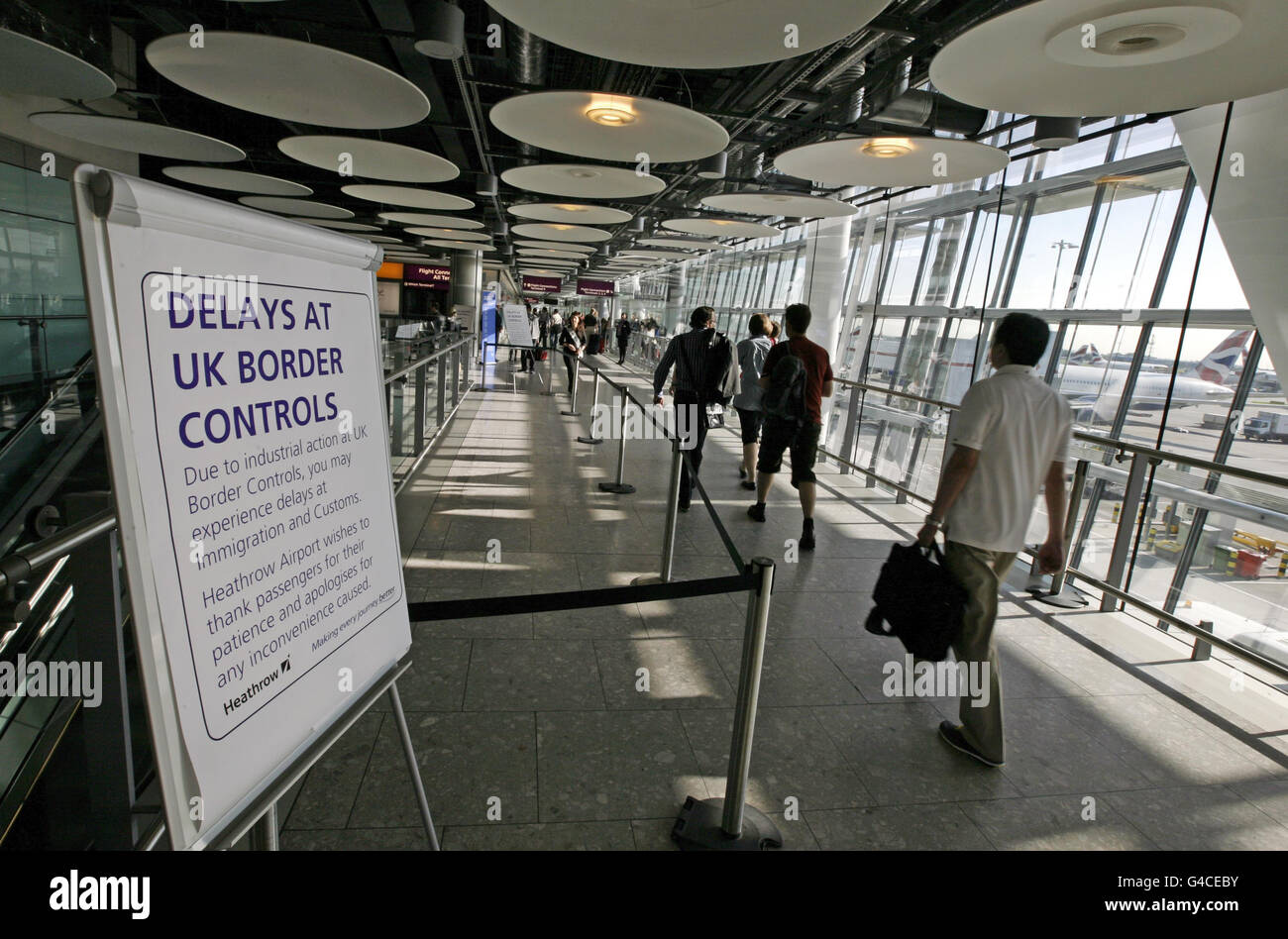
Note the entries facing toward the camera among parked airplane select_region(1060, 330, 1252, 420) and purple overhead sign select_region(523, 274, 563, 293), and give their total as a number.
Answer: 1

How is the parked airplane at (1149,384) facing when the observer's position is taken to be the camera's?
facing to the left of the viewer

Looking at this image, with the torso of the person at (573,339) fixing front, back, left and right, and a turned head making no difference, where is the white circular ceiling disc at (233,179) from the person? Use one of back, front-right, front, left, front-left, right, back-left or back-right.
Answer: front-right

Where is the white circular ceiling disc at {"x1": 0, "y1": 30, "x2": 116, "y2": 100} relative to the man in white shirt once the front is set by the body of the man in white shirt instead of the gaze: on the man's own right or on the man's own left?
on the man's own left

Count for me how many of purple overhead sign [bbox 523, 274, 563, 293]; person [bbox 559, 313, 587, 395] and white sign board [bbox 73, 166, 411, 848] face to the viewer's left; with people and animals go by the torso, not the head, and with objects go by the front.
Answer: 0

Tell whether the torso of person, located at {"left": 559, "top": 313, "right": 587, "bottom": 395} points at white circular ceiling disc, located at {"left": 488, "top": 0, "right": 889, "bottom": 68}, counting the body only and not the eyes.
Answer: yes

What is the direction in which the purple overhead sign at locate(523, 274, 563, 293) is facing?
toward the camera

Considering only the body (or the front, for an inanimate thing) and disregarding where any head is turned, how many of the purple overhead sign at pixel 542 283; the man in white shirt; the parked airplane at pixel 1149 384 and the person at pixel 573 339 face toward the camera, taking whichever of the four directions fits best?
2

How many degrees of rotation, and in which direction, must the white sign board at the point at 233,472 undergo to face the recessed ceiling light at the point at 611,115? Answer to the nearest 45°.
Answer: approximately 90° to its left

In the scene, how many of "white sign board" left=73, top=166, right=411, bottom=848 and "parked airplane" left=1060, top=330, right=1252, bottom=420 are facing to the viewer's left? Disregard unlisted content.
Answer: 1

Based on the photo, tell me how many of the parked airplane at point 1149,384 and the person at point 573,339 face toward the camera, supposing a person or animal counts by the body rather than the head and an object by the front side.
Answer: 1

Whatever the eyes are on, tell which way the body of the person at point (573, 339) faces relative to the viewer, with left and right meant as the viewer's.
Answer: facing the viewer

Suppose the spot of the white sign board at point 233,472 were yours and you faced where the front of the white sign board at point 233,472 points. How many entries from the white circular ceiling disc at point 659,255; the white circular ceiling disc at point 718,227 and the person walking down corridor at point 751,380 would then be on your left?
3

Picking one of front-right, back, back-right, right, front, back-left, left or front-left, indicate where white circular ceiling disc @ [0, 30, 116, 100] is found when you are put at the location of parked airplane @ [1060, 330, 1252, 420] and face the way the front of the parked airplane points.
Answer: front-left

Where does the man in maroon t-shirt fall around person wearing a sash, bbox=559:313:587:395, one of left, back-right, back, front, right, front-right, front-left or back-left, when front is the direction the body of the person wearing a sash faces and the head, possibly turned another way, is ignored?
front

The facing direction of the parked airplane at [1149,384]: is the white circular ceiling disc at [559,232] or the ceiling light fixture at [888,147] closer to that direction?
the white circular ceiling disc

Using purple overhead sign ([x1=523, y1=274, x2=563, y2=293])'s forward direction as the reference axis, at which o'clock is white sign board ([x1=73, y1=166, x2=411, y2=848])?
The white sign board is roughly at 12 o'clock from the purple overhead sign.

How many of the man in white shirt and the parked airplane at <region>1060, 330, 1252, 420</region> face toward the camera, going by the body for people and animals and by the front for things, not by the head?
0

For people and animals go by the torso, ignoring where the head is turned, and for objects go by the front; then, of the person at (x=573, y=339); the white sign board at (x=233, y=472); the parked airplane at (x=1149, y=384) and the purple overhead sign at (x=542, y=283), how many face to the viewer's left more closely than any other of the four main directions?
1

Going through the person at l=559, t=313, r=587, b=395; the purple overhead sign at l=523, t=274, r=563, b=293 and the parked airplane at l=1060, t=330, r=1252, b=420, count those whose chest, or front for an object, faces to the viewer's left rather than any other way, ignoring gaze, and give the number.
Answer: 1

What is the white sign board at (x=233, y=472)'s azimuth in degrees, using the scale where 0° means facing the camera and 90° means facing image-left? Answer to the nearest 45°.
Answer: approximately 315°
